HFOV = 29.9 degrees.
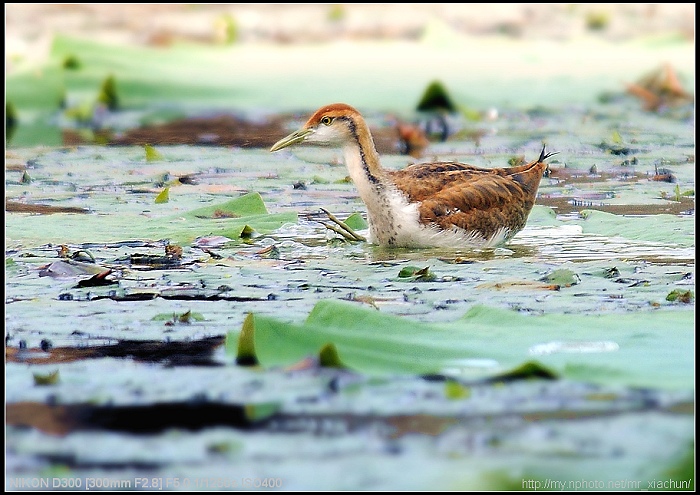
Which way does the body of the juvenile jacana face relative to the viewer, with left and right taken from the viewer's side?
facing to the left of the viewer

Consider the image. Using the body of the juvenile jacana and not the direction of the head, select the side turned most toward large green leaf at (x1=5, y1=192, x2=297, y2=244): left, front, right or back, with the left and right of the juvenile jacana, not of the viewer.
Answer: front

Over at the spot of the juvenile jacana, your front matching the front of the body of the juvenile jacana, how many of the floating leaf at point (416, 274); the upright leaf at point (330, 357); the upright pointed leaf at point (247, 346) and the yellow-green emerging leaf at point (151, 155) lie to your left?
3

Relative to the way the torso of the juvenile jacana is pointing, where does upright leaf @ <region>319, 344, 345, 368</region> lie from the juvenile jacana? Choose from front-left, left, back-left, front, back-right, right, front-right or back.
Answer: left

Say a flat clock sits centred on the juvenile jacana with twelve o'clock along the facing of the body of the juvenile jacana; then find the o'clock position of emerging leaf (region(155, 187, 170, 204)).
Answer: The emerging leaf is roughly at 1 o'clock from the juvenile jacana.

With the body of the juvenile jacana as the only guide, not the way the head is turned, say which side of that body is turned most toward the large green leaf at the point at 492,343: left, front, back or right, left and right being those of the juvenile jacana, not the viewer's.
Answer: left

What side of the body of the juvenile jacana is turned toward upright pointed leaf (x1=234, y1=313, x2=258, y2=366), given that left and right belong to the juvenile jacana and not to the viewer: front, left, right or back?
left

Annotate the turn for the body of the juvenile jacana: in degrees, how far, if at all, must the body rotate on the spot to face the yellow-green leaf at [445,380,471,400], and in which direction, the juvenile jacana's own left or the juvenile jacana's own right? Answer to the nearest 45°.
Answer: approximately 90° to the juvenile jacana's own left

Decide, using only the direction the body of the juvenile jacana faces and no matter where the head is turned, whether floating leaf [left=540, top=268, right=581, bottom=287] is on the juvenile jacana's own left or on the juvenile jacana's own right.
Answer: on the juvenile jacana's own left

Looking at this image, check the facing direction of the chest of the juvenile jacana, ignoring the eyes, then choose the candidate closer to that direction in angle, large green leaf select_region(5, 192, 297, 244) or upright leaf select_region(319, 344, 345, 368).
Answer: the large green leaf
